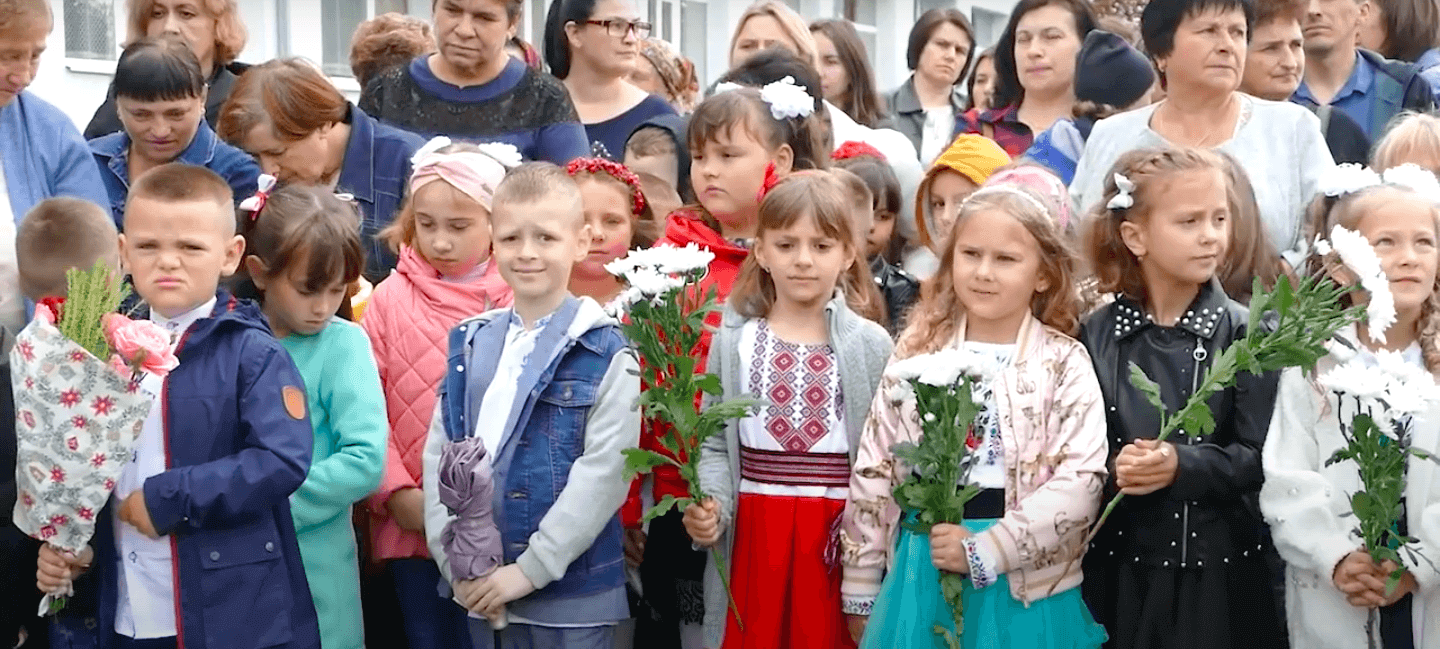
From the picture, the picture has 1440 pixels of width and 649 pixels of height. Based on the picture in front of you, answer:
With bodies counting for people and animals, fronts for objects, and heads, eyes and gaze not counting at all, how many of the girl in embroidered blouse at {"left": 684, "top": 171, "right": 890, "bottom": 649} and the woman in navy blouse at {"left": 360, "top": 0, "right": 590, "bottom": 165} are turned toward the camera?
2

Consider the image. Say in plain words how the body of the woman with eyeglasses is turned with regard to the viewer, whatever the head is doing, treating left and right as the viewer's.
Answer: facing the viewer and to the right of the viewer

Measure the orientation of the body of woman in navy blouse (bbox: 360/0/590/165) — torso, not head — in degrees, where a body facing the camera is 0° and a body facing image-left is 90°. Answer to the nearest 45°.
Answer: approximately 0°

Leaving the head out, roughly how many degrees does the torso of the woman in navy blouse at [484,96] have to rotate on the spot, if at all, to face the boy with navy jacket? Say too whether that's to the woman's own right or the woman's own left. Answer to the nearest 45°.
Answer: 0° — they already face them

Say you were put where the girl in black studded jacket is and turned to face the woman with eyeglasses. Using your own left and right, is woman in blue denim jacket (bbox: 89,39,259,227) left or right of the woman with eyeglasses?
left

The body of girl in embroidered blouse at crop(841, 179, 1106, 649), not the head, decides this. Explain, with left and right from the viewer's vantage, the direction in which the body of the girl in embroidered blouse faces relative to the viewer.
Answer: facing the viewer and to the left of the viewer

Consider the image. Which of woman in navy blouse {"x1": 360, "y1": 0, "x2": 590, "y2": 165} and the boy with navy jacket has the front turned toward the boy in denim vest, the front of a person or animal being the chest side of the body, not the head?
the woman in navy blouse

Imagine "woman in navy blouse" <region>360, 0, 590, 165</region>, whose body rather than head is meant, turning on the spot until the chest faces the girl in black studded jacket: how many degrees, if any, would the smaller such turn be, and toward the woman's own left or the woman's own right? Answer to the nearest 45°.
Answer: approximately 45° to the woman's own left

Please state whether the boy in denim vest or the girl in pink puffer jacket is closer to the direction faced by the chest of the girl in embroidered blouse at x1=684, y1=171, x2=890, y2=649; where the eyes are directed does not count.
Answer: the boy in denim vest

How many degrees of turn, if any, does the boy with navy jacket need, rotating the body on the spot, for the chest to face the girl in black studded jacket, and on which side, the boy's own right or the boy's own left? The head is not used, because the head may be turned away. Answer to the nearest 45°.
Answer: approximately 135° to the boy's own left

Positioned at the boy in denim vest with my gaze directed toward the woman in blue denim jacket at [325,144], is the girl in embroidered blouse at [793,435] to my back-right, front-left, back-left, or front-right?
back-right

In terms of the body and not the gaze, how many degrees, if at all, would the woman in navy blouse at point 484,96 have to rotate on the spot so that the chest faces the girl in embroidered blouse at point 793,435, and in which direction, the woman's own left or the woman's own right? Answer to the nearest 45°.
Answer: approximately 45° to the woman's own left
